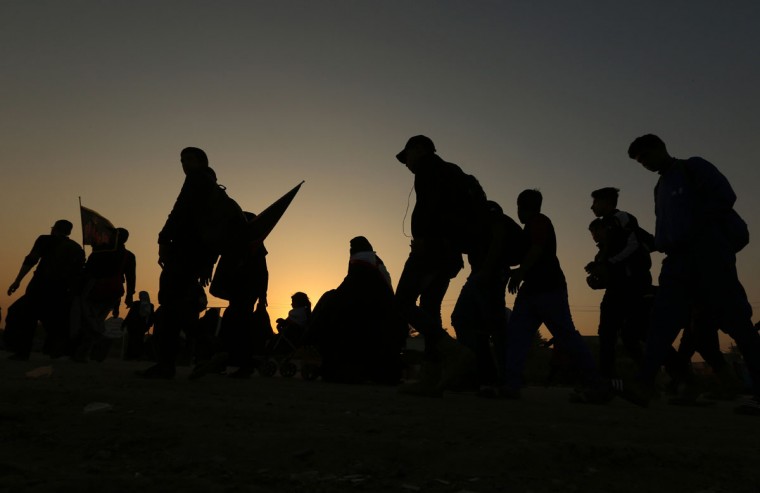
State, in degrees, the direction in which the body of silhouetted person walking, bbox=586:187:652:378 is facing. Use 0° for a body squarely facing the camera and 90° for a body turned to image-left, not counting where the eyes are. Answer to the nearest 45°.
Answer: approximately 90°

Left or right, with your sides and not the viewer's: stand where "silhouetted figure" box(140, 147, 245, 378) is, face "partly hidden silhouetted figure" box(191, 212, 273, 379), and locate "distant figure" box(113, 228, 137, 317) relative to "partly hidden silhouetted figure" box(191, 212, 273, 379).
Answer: left

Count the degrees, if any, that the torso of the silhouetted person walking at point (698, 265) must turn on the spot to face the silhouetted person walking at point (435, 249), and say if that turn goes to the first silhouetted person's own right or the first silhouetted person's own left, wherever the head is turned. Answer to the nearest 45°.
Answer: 0° — they already face them

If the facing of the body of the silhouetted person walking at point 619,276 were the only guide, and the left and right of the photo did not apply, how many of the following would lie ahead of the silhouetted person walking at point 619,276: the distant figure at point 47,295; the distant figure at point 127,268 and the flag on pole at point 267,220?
3

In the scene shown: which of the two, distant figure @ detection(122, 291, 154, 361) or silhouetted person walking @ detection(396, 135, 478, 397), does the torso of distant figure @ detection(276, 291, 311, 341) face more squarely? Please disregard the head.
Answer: the distant figure

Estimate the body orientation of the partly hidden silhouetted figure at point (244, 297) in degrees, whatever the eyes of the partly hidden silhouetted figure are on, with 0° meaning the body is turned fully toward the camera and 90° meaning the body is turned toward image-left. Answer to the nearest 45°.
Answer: approximately 90°

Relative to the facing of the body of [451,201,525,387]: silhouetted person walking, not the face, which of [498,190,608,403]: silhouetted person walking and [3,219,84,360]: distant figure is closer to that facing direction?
the distant figure

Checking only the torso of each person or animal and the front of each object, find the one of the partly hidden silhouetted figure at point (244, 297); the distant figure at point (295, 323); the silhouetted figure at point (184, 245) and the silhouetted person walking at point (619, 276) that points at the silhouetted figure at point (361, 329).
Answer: the silhouetted person walking
